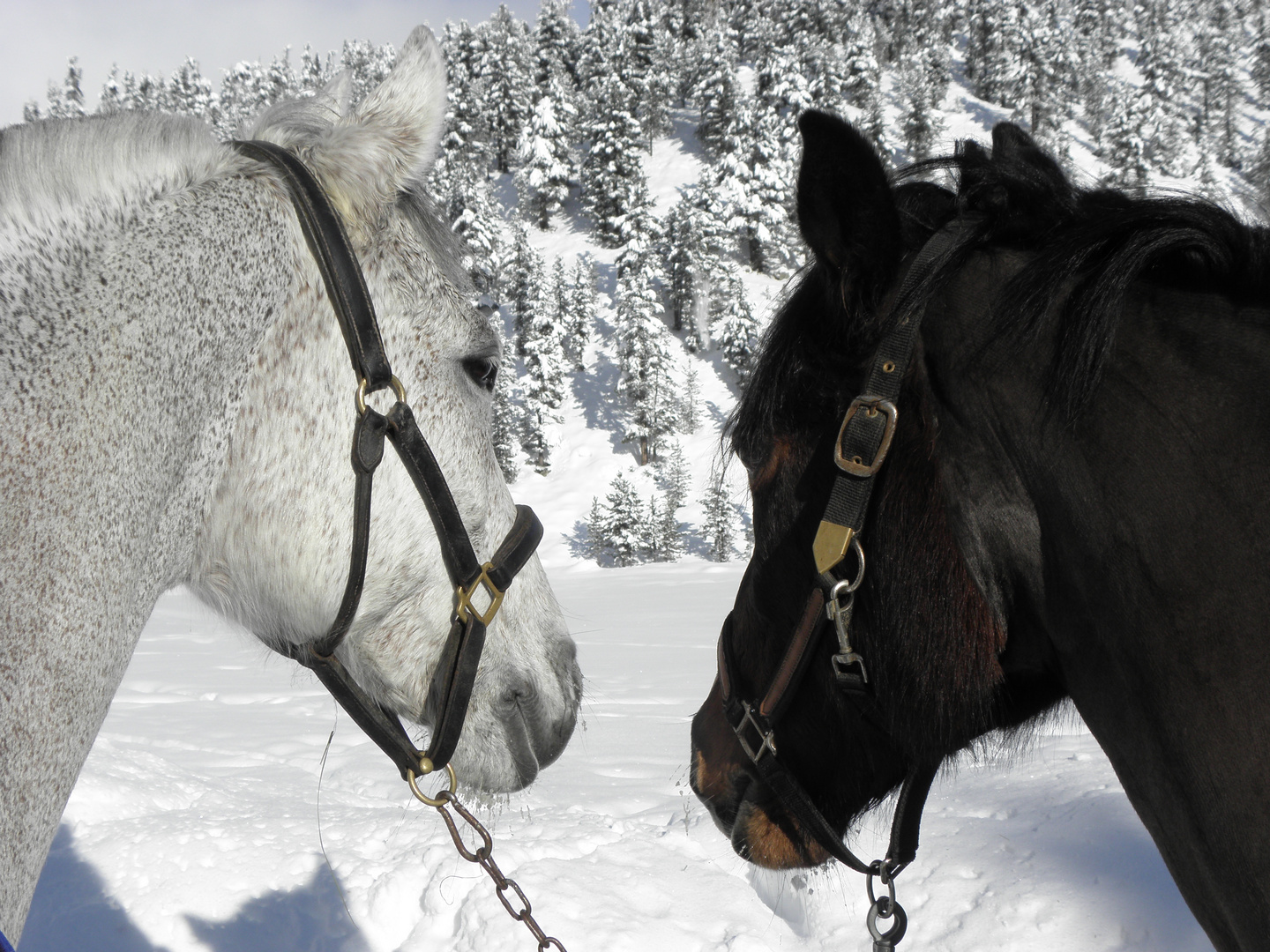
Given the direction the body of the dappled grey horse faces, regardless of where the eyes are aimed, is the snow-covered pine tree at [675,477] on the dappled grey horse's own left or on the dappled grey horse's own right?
on the dappled grey horse's own left

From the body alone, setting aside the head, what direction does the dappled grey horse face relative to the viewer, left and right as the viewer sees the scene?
facing to the right of the viewer

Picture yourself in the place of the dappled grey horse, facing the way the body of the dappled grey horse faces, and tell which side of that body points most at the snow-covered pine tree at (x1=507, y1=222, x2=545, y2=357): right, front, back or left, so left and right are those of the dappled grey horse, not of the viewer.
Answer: left

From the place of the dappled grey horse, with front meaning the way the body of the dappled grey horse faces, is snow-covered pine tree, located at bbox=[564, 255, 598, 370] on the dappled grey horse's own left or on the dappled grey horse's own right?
on the dappled grey horse's own left

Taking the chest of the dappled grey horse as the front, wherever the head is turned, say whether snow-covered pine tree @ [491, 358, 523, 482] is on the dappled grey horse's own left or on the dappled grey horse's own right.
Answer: on the dappled grey horse's own left
